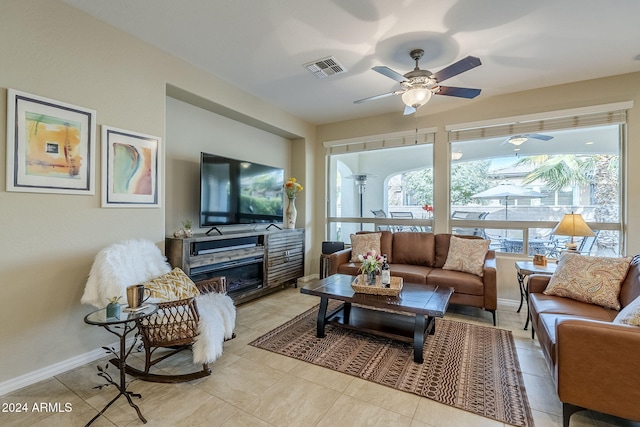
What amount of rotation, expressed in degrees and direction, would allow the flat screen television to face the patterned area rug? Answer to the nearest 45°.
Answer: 0° — it already faces it

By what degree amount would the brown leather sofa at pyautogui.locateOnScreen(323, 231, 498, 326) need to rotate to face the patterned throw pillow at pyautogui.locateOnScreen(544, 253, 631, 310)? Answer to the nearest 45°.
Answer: approximately 90° to its left

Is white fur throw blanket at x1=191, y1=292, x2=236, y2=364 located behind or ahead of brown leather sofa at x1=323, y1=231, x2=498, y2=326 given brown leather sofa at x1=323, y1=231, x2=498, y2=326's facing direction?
ahead

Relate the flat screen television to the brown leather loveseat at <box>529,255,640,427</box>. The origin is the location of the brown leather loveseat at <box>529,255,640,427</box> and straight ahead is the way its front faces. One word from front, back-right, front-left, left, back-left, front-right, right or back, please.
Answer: front

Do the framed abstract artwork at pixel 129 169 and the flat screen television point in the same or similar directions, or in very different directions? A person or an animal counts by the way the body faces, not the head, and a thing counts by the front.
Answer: same or similar directions

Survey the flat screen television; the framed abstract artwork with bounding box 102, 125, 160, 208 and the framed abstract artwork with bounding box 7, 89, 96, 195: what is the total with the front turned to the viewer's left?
0

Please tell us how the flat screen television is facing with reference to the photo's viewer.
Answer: facing the viewer and to the right of the viewer

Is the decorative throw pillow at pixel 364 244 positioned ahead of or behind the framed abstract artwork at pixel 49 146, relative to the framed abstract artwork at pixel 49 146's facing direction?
ahead

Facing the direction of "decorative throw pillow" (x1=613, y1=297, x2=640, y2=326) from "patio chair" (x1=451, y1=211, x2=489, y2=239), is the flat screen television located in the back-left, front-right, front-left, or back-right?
front-right

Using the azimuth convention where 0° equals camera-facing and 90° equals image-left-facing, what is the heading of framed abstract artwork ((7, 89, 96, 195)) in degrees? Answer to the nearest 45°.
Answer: approximately 315°

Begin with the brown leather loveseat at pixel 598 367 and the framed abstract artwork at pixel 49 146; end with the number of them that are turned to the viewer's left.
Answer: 1

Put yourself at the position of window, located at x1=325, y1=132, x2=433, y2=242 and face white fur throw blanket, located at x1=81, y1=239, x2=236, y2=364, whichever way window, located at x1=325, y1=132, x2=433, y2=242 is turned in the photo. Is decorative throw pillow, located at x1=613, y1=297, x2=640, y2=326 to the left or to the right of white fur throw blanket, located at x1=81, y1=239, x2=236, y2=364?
left

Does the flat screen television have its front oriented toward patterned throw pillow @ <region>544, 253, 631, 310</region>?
yes

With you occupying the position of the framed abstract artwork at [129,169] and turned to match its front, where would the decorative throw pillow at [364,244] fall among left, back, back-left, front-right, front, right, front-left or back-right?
front-left

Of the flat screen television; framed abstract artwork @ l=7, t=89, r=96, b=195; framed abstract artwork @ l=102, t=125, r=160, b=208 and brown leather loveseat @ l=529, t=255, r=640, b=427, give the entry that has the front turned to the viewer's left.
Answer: the brown leather loveseat

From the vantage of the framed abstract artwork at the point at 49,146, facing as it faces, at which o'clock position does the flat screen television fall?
The flat screen television is roughly at 10 o'clock from the framed abstract artwork.

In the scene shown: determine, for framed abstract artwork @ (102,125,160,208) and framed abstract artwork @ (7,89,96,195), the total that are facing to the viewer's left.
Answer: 0
